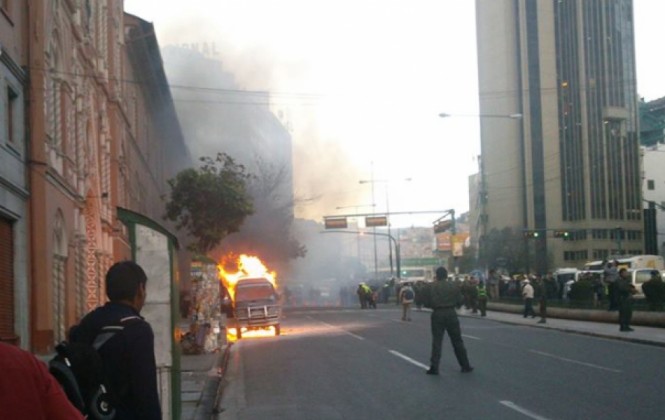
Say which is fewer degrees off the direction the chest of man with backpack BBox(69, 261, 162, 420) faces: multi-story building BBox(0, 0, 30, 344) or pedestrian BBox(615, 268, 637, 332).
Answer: the pedestrian

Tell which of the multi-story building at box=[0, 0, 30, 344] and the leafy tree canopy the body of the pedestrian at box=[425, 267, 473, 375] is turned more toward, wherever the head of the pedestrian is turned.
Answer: the leafy tree canopy

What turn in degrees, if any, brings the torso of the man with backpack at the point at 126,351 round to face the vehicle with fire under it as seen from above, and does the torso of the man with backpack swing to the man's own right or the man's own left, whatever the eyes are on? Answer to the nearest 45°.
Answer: approximately 45° to the man's own left

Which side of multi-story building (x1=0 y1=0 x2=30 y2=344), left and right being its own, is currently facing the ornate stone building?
left

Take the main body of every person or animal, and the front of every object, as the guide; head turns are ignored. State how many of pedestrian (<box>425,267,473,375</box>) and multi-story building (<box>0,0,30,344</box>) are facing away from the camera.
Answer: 1

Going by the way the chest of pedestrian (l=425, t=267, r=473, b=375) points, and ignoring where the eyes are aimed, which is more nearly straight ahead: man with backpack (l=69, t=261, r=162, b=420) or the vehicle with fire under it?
the vehicle with fire under it

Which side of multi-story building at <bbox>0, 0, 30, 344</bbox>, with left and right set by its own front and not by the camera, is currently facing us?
right

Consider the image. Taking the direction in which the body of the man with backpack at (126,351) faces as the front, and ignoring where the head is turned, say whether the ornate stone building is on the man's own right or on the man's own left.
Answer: on the man's own left

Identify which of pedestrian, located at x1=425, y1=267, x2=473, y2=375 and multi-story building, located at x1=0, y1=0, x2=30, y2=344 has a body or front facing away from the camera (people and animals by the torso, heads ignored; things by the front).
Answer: the pedestrian

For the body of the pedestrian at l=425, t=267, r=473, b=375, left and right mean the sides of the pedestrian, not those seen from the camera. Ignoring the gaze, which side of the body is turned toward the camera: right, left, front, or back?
back

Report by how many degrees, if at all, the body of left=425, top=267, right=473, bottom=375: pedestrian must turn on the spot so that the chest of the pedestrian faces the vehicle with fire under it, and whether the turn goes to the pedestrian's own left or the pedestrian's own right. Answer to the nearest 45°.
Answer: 0° — they already face it
